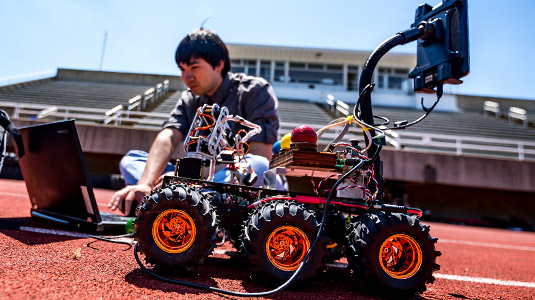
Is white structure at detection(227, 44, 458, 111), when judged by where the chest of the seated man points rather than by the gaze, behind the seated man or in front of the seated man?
behind

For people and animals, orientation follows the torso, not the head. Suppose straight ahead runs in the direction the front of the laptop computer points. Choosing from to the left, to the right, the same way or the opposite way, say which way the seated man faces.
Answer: the opposite way

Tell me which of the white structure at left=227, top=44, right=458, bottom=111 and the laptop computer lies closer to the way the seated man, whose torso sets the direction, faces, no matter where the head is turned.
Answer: the laptop computer

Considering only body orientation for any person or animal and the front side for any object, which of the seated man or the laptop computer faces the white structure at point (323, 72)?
the laptop computer

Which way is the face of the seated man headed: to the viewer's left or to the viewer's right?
to the viewer's left

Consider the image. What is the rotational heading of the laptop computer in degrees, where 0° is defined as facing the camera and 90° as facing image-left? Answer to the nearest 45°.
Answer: approximately 225°

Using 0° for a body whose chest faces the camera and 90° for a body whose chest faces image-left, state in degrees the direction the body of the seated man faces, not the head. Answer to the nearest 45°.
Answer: approximately 45°

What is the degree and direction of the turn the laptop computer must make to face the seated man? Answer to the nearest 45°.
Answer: approximately 45° to its right
